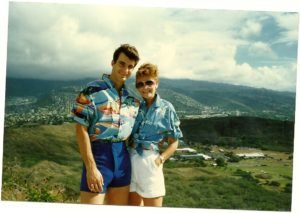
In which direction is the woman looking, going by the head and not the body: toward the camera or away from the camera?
toward the camera

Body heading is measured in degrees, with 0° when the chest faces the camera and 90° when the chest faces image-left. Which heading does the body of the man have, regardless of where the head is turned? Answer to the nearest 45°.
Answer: approximately 315°
